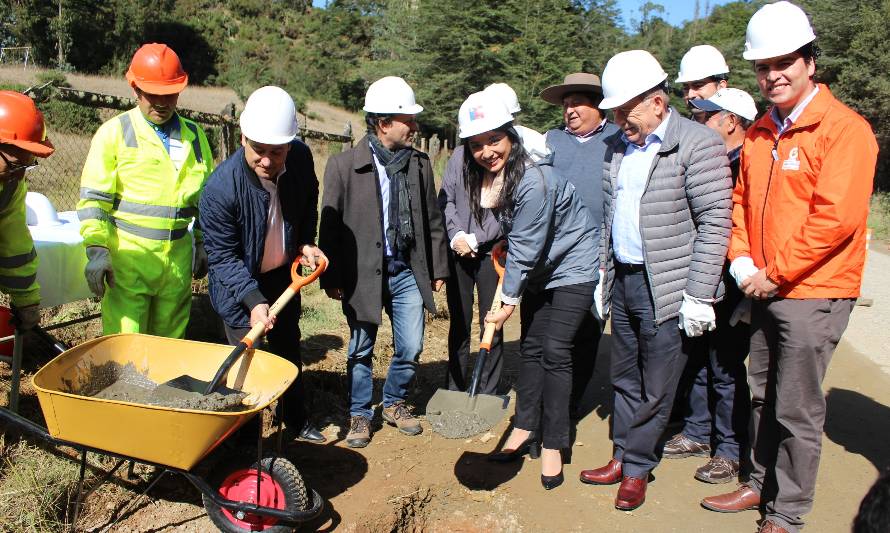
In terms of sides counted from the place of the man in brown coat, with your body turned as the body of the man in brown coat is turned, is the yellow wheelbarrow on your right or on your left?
on your right

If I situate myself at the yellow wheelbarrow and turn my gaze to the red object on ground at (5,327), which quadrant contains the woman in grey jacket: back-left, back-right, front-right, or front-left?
back-right

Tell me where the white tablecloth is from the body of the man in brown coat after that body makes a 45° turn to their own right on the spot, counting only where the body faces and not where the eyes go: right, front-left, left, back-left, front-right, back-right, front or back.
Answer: right

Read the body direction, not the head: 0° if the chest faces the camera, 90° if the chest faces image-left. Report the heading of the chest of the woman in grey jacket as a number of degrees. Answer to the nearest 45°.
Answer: approximately 45°
